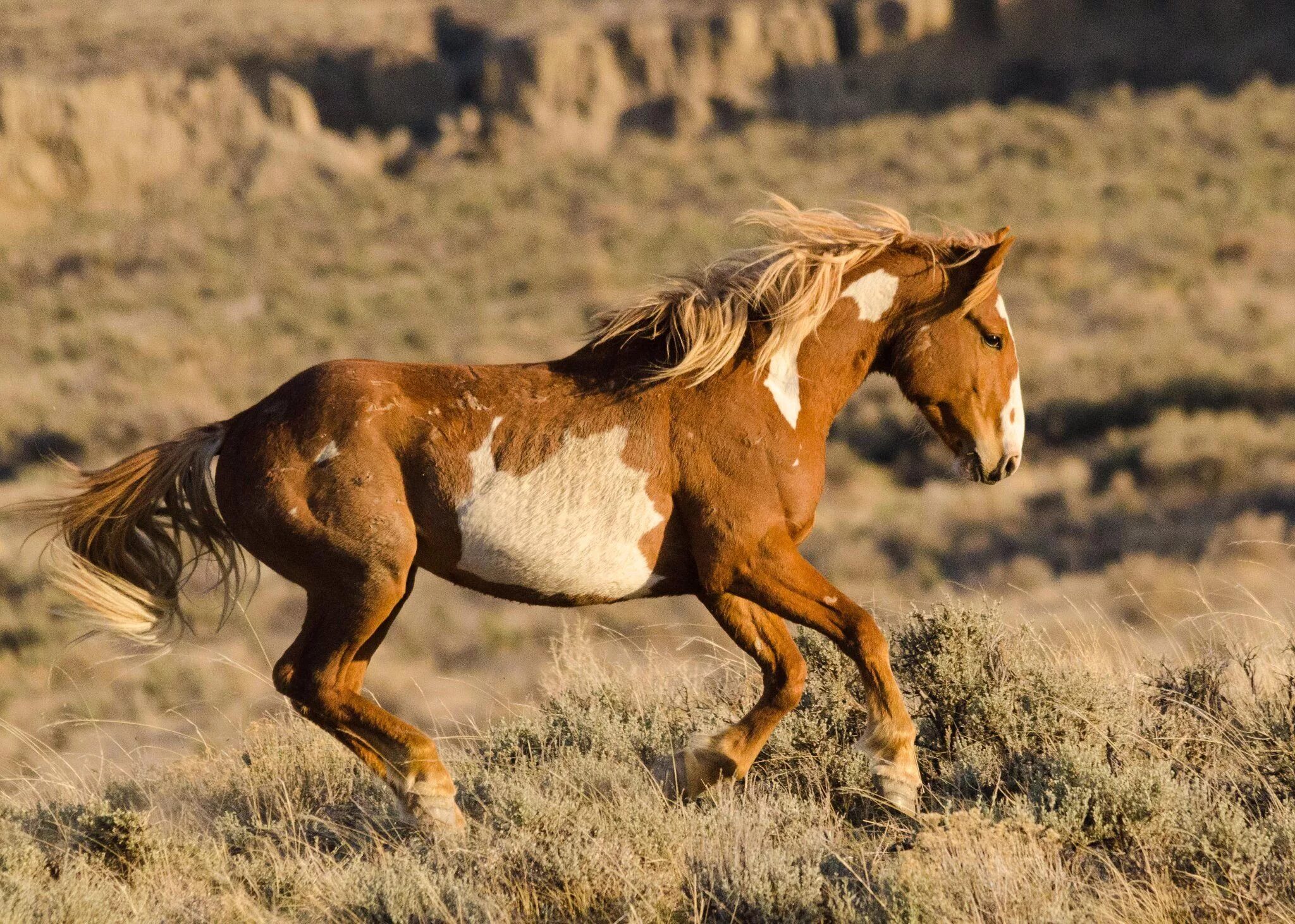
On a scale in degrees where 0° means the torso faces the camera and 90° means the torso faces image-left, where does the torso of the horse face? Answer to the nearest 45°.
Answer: approximately 270°
